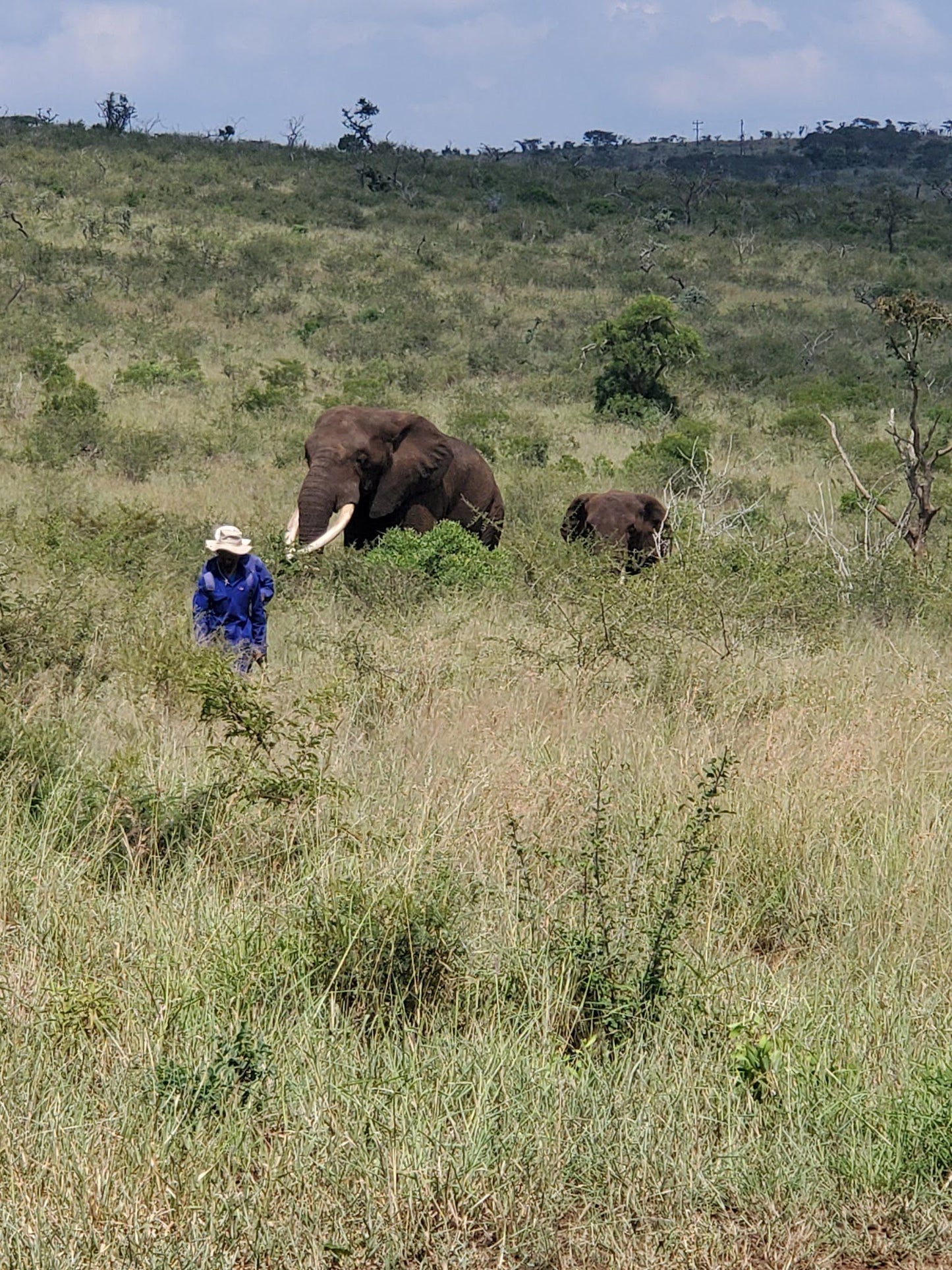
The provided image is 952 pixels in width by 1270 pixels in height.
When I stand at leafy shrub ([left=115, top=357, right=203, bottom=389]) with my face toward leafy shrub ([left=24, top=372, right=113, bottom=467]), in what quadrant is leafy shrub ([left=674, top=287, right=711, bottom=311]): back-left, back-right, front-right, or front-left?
back-left

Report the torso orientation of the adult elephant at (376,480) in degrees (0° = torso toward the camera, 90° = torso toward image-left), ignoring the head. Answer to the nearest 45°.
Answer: approximately 45°

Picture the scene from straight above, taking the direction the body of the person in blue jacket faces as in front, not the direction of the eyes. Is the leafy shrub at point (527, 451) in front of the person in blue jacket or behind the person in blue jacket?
behind

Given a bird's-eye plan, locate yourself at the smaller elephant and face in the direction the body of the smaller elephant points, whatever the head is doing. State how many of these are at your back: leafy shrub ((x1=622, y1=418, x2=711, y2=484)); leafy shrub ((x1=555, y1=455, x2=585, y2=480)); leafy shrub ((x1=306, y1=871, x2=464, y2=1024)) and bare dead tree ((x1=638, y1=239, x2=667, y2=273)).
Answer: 3

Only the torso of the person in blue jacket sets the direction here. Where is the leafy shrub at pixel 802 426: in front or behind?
behind

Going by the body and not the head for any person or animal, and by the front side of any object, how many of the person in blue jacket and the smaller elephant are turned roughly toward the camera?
2

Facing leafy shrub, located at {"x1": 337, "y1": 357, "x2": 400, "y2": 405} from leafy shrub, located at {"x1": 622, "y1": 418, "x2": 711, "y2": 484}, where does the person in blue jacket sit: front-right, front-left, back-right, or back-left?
back-left

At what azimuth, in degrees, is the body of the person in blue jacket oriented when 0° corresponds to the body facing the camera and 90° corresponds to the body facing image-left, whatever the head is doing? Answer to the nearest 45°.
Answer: approximately 0°

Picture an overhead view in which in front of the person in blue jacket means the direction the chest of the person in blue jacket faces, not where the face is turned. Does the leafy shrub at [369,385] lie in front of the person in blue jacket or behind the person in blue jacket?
behind

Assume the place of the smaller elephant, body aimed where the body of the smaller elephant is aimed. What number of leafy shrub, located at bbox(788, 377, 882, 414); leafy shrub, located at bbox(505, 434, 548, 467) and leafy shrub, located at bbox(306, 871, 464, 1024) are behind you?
2
